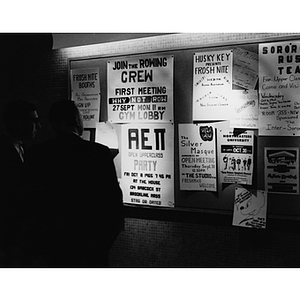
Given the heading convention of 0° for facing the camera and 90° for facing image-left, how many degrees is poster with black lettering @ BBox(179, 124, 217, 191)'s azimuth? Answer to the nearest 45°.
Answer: approximately 0°

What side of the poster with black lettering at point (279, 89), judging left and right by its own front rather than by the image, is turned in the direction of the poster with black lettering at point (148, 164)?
right

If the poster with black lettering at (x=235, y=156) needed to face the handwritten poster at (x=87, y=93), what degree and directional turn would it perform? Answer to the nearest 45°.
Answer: approximately 90° to its right

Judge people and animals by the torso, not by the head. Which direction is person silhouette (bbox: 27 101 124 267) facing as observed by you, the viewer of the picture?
facing away from the viewer and to the right of the viewer
